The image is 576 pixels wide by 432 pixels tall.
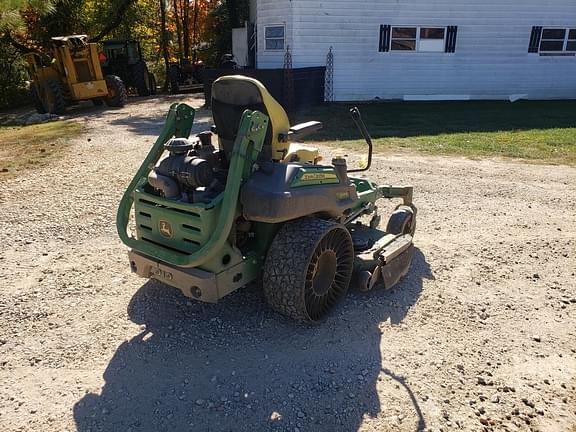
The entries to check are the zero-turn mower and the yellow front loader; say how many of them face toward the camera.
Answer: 0

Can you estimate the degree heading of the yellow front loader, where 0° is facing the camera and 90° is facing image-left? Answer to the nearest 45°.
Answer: approximately 135°

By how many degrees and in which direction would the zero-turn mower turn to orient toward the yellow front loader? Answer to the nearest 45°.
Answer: approximately 90° to its left

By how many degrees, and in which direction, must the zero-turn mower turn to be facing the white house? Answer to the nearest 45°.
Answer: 0° — it already faces it

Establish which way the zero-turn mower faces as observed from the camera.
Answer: facing away from the viewer and to the right of the viewer

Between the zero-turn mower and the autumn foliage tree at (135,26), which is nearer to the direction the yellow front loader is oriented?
the autumn foliage tree

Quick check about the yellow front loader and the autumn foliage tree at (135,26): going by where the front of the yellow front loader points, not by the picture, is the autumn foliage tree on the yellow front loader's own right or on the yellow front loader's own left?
on the yellow front loader's own right

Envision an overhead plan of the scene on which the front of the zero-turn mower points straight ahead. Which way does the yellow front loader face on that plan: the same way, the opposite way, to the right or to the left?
to the left

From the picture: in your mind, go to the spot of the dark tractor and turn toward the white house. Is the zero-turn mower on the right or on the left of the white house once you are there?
right

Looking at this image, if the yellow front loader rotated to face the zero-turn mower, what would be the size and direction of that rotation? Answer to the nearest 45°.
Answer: approximately 135° to its left

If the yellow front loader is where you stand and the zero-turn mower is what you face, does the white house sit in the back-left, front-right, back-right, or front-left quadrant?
front-left

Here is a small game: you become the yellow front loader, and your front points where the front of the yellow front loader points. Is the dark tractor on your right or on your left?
on your right
